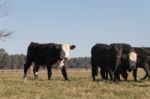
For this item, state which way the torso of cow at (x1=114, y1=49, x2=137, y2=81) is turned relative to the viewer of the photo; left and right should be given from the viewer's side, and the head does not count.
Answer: facing the viewer and to the right of the viewer

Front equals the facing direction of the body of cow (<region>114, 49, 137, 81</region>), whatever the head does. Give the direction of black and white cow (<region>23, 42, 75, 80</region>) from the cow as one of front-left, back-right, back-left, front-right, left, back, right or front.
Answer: back-right

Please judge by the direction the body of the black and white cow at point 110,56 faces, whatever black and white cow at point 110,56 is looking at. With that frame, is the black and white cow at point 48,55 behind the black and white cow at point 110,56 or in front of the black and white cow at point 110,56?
behind
